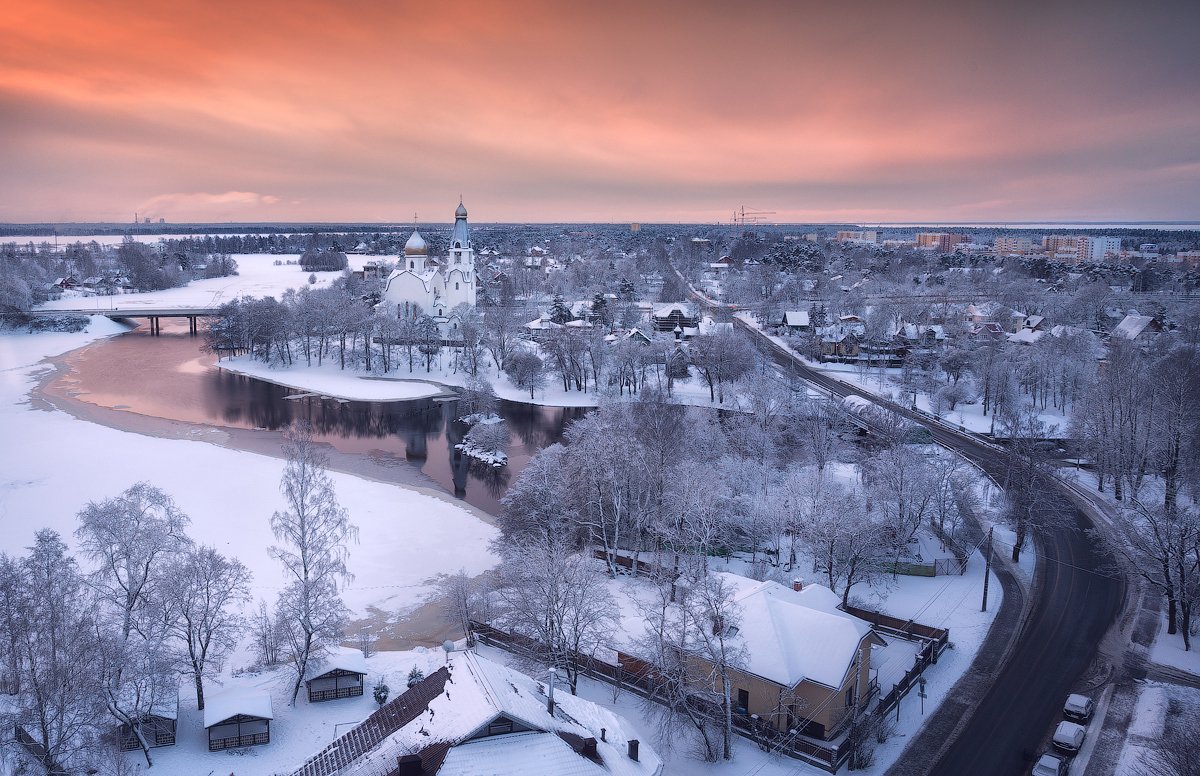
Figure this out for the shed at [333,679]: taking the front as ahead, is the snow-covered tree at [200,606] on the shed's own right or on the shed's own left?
on the shed's own right

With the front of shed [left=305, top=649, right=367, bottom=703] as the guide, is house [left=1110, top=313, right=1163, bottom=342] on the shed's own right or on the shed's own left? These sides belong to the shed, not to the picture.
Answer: on the shed's own left

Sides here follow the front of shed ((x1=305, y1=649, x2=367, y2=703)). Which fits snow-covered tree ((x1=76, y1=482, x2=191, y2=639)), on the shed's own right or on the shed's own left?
on the shed's own right

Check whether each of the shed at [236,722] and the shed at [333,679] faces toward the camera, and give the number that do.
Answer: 2

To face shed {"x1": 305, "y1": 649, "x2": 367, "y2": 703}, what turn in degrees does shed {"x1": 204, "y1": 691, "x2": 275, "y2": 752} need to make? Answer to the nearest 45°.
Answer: approximately 135° to its left

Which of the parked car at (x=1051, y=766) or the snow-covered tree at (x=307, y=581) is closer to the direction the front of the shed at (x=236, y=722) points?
the parked car

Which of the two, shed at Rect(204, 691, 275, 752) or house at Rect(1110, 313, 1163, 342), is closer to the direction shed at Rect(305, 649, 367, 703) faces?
the shed

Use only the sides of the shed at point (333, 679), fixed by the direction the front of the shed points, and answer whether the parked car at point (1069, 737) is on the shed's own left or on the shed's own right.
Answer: on the shed's own left

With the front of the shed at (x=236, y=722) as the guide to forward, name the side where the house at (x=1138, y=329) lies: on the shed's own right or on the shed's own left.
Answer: on the shed's own left

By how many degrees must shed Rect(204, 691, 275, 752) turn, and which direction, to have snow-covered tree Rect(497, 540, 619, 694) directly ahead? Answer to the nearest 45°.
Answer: approximately 90° to its left

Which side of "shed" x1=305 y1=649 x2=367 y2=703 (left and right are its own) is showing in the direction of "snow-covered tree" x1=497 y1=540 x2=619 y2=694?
left
